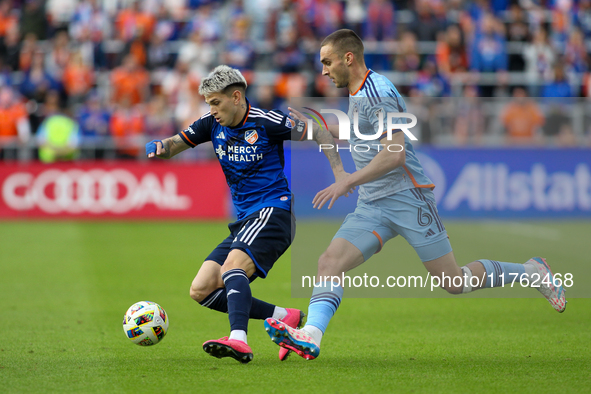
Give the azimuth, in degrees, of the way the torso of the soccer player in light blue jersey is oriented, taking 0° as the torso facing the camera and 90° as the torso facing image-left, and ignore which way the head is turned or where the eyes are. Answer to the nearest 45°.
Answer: approximately 90°

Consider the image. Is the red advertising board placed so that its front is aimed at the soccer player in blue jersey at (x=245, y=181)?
yes

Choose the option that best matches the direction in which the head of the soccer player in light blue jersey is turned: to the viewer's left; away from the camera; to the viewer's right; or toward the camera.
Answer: to the viewer's left

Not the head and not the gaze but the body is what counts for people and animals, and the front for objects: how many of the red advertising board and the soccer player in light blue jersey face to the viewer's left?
1

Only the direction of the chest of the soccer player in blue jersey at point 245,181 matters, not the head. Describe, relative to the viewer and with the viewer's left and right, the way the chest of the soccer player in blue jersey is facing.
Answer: facing the viewer and to the left of the viewer

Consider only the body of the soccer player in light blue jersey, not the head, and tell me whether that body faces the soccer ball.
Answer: yes

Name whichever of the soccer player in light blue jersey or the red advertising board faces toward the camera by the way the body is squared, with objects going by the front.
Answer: the red advertising board

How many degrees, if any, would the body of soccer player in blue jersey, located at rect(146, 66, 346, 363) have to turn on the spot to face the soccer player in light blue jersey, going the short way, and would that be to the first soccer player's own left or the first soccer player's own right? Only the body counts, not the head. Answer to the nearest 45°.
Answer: approximately 135° to the first soccer player's own left

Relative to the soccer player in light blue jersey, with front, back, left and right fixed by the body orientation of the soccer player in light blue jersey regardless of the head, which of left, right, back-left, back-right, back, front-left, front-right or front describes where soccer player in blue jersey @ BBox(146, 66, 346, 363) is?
front

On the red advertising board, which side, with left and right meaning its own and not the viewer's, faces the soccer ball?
front

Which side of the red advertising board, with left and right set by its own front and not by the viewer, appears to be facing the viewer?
front

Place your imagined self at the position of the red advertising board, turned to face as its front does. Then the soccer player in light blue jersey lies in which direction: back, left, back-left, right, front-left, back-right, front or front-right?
front

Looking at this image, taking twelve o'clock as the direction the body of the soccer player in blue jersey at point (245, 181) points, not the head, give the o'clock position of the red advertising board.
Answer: The red advertising board is roughly at 4 o'clock from the soccer player in blue jersey.
